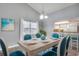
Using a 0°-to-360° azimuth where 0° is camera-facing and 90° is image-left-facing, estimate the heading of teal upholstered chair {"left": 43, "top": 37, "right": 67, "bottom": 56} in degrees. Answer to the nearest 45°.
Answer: approximately 90°

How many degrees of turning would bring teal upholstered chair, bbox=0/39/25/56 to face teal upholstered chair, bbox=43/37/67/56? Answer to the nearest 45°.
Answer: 0° — it already faces it

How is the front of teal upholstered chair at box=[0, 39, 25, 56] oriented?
to the viewer's right

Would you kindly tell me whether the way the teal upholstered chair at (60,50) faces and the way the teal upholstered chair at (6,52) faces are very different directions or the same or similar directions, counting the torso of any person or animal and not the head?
very different directions

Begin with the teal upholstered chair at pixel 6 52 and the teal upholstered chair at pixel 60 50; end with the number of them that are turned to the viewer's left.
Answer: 1

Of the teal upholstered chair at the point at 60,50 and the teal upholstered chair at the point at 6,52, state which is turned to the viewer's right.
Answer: the teal upholstered chair at the point at 6,52
